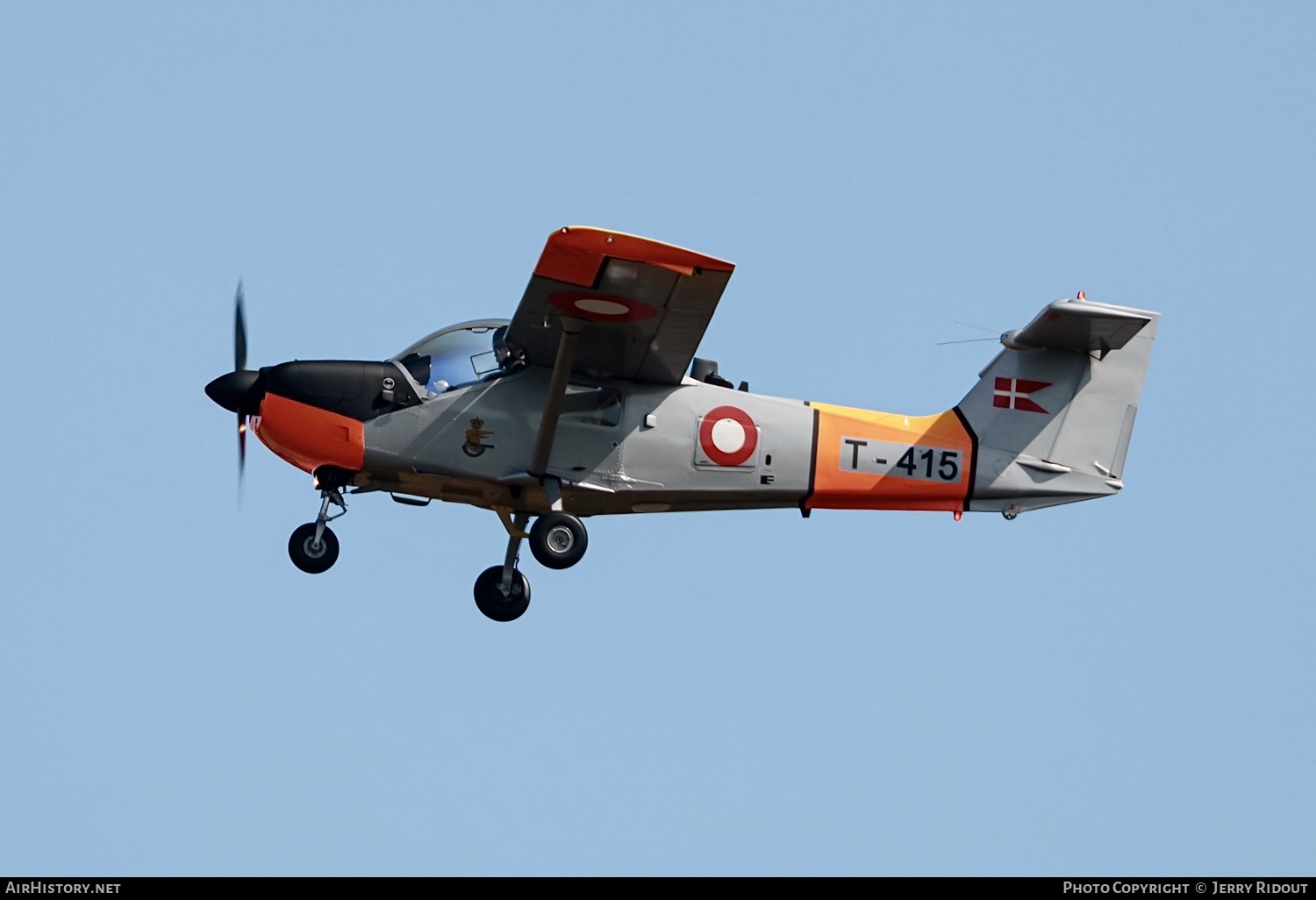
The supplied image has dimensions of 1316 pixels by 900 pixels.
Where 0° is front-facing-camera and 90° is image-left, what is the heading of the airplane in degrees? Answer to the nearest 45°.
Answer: approximately 90°
